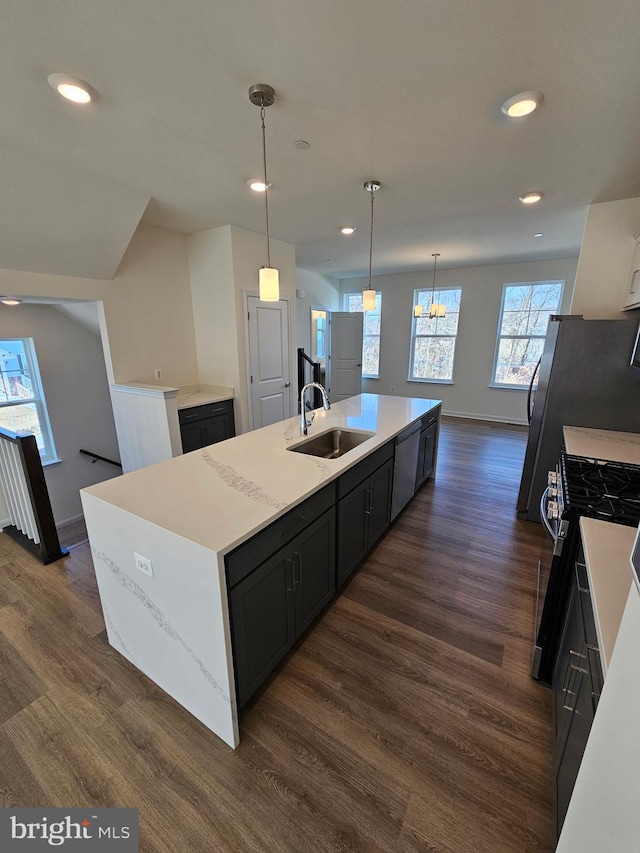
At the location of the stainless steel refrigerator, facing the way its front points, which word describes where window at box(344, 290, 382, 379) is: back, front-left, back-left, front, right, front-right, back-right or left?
front-right

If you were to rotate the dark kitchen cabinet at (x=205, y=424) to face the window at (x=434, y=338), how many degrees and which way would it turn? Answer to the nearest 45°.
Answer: approximately 90° to its left

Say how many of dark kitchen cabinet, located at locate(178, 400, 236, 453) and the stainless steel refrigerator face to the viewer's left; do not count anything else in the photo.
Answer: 1

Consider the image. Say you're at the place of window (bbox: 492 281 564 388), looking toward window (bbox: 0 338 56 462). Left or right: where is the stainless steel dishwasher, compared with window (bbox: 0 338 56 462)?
left

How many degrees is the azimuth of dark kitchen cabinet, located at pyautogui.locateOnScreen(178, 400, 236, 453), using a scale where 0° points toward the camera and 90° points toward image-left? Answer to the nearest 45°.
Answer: approximately 315°

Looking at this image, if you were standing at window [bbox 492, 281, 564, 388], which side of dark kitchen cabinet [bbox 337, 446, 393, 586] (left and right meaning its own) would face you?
left

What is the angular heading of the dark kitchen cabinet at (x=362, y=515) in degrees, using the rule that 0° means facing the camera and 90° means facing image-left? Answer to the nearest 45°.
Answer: approximately 315°

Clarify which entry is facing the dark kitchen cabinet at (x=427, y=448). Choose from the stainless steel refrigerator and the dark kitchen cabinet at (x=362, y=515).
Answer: the stainless steel refrigerator

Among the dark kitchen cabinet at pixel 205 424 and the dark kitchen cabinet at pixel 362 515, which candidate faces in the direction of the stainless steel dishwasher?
the dark kitchen cabinet at pixel 205 424

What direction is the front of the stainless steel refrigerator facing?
to the viewer's left
